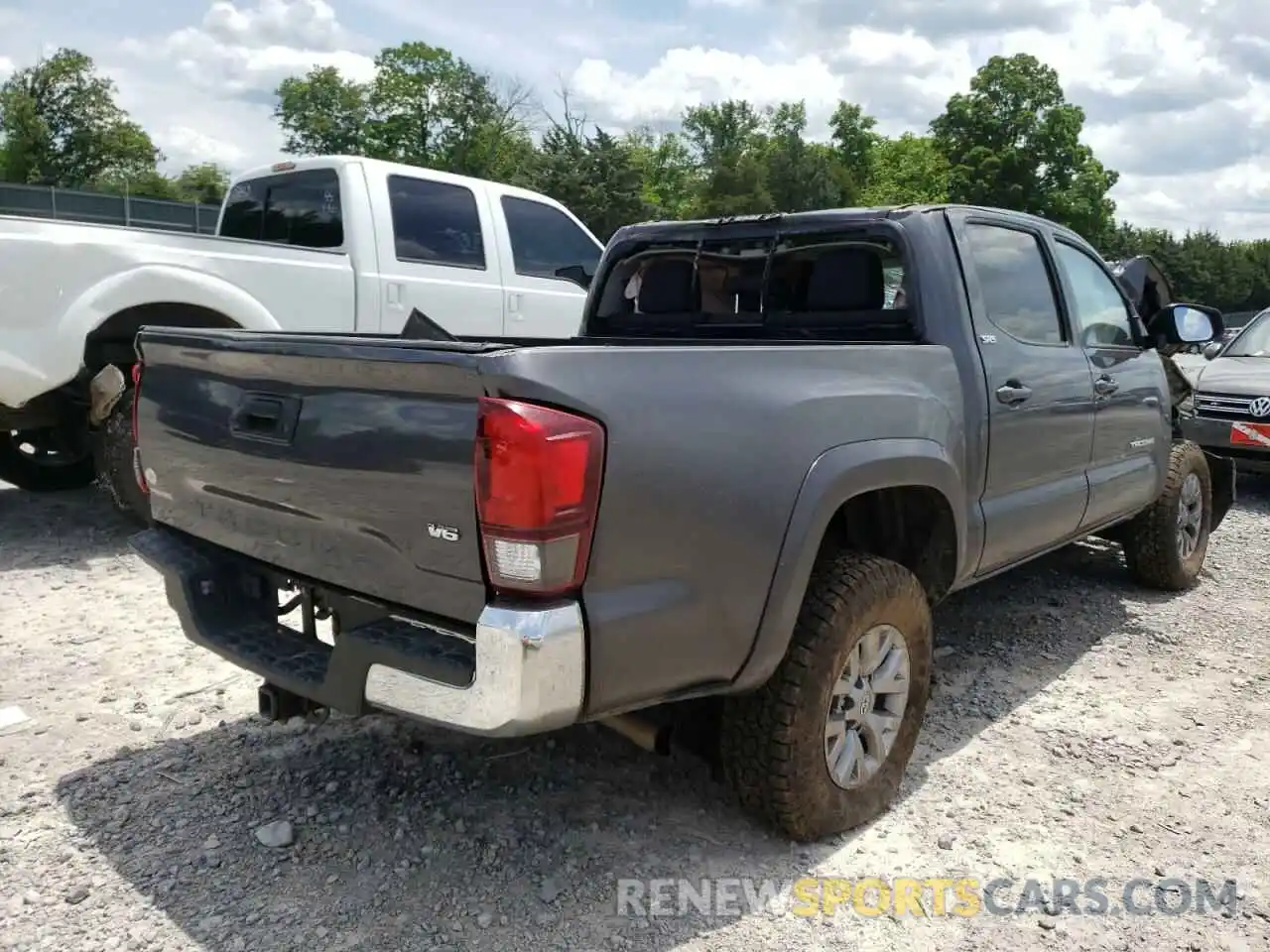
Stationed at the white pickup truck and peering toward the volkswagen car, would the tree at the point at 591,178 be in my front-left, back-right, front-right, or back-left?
front-left

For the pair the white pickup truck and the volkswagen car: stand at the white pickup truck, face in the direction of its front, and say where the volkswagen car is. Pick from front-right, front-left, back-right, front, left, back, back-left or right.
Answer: front-right

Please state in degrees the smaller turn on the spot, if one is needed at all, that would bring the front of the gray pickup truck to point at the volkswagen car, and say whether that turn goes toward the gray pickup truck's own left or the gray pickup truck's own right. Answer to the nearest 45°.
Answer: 0° — it already faces it

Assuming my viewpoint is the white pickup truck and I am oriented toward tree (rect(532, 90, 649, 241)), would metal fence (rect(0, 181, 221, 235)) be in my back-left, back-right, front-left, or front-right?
front-left

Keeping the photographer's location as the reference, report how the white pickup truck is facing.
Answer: facing away from the viewer and to the right of the viewer

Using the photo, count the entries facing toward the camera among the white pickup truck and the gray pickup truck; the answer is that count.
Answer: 0

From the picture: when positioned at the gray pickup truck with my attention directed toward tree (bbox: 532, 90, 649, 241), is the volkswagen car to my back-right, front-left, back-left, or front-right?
front-right

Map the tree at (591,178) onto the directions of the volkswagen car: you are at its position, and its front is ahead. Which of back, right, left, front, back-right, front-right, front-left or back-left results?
right

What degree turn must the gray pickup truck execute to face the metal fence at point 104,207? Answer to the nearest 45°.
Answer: approximately 90° to its left

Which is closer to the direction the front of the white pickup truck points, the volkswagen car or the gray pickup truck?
the volkswagen car

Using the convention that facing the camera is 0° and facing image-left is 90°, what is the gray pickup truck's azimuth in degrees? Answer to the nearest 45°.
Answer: approximately 225°

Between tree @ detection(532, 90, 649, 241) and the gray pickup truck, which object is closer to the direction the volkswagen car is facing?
the gray pickup truck

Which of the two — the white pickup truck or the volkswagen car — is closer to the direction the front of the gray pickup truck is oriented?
the volkswagen car

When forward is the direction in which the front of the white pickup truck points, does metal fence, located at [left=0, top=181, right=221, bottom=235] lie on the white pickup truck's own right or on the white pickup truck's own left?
on the white pickup truck's own left
